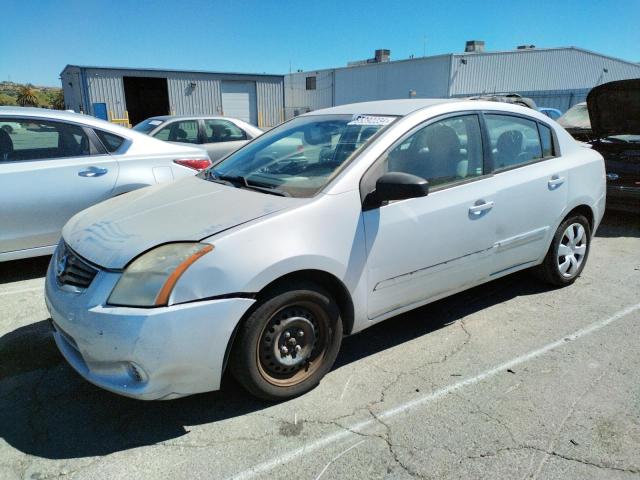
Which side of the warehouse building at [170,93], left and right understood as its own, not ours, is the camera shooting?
front

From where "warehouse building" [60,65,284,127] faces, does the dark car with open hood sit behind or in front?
in front

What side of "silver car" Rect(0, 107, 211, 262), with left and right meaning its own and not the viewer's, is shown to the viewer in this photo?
left

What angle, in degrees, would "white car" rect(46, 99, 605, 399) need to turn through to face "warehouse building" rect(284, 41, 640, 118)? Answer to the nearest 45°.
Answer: approximately 135° to its right

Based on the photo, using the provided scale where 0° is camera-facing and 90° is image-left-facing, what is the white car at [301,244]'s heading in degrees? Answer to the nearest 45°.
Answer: approximately 45°

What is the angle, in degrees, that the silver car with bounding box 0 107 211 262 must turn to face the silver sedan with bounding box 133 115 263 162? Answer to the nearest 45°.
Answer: approximately 135° to its right

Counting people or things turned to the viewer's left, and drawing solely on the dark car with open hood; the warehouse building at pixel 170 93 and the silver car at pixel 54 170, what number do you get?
1

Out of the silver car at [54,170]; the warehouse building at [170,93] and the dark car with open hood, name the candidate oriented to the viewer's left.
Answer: the silver car
